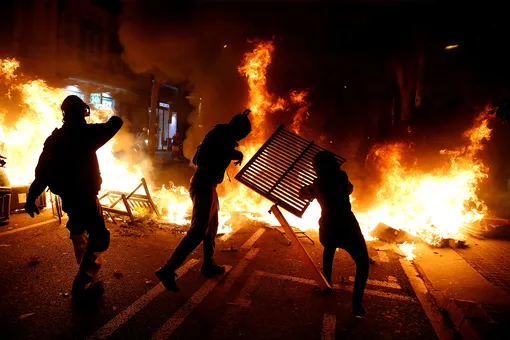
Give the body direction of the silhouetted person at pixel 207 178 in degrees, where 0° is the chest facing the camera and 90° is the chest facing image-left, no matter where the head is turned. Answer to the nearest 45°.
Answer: approximately 270°

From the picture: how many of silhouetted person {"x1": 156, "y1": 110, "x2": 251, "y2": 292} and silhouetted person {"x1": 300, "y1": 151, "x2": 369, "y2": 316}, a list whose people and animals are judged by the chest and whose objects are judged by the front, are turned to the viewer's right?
1

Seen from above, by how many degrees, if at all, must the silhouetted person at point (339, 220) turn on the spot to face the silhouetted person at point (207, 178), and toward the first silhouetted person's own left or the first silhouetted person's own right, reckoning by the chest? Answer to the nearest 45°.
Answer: approximately 45° to the first silhouetted person's own left

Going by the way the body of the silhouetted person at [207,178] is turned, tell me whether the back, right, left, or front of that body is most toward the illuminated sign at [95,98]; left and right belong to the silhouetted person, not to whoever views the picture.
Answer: left

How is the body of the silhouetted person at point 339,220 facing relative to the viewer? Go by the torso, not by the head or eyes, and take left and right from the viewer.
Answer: facing away from the viewer and to the left of the viewer

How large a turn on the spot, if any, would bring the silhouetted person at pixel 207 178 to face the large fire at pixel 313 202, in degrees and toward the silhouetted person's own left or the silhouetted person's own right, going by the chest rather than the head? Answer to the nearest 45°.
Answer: approximately 45° to the silhouetted person's own left

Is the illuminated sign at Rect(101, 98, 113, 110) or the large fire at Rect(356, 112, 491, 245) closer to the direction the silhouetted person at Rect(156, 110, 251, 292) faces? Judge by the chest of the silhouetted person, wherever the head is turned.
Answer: the large fire

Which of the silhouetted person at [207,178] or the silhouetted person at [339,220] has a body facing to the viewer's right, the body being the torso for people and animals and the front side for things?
the silhouetted person at [207,178]

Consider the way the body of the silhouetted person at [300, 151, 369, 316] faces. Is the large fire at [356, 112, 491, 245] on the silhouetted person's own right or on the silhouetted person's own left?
on the silhouetted person's own right

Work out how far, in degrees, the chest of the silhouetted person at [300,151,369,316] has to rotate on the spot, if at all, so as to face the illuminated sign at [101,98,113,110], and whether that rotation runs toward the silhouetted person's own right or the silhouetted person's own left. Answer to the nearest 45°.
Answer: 0° — they already face it

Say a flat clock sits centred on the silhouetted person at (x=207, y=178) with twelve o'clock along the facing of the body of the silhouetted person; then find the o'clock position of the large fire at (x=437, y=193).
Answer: The large fire is roughly at 11 o'clock from the silhouetted person.

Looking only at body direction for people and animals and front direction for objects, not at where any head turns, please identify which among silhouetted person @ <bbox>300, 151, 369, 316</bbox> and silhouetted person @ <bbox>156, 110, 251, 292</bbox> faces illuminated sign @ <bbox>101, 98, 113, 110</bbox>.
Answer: silhouetted person @ <bbox>300, 151, 369, 316</bbox>

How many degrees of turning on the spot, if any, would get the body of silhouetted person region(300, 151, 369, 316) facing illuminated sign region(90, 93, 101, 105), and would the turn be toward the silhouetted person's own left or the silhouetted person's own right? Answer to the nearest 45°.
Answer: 0° — they already face it

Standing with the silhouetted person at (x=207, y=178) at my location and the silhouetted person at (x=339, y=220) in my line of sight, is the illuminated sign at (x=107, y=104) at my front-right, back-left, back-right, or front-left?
back-left

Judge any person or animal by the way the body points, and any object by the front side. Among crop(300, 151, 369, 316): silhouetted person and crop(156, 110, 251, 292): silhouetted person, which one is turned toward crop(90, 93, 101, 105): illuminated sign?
crop(300, 151, 369, 316): silhouetted person
